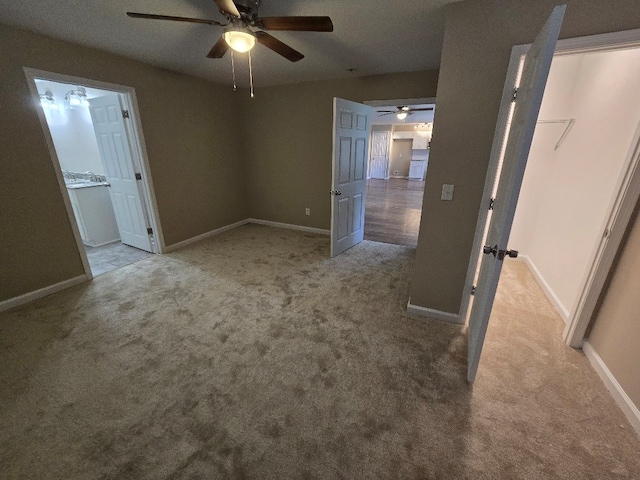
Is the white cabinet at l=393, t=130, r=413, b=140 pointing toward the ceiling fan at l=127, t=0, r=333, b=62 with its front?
yes

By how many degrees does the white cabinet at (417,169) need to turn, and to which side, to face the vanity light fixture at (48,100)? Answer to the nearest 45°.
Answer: approximately 45° to its right

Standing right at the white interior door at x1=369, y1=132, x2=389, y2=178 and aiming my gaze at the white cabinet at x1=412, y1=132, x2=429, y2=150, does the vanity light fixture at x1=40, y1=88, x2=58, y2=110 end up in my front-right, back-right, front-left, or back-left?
back-right

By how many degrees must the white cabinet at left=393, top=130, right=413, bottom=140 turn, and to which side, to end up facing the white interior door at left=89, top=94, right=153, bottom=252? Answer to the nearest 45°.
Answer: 0° — it already faces it

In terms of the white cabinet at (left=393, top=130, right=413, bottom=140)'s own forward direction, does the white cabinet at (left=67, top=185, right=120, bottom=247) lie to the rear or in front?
in front

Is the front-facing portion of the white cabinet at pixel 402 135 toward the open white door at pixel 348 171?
yes

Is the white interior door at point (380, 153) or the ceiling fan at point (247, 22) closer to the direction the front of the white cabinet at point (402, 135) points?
the ceiling fan

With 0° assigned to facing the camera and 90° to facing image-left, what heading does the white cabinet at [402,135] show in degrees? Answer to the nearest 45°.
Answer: approximately 0°

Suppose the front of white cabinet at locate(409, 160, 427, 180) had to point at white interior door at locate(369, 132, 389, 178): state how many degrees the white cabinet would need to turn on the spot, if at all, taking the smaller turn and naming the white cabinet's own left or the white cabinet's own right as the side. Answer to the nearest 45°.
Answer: approximately 90° to the white cabinet's own right

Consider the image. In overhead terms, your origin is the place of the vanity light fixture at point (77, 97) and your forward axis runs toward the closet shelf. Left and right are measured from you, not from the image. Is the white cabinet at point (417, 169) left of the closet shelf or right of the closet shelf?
left

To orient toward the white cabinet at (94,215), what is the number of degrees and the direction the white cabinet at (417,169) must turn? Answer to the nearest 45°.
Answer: approximately 45° to its right

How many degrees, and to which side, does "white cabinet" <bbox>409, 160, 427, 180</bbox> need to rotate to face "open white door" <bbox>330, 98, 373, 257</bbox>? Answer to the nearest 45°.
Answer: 0° — it already faces it

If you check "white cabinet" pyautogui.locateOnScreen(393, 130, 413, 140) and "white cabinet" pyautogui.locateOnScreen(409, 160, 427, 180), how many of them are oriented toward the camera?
2
